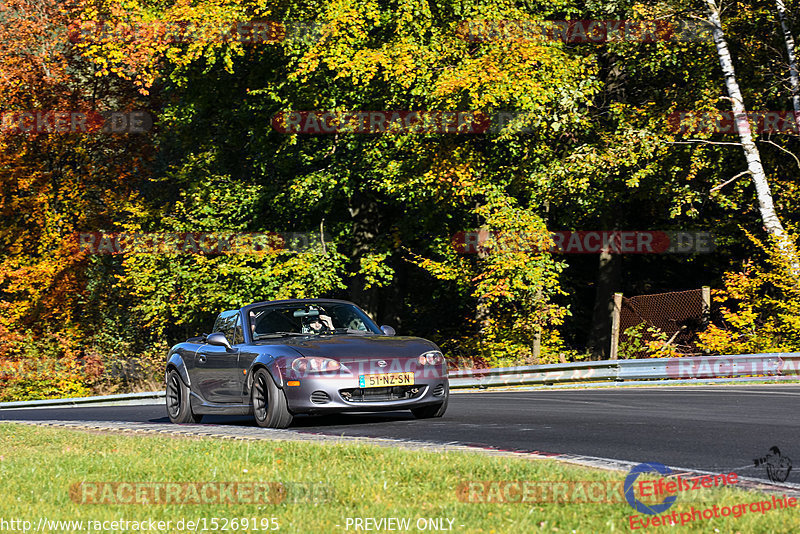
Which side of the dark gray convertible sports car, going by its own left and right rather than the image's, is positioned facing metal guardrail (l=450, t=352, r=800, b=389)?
left

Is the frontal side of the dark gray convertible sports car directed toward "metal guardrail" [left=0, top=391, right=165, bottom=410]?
no

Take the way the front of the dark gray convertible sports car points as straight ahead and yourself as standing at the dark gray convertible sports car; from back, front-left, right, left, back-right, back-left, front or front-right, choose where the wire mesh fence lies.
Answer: left

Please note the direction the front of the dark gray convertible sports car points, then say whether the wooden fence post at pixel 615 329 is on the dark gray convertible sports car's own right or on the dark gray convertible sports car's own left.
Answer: on the dark gray convertible sports car's own left

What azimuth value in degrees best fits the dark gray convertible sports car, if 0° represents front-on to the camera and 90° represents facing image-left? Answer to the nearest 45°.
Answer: approximately 315°
